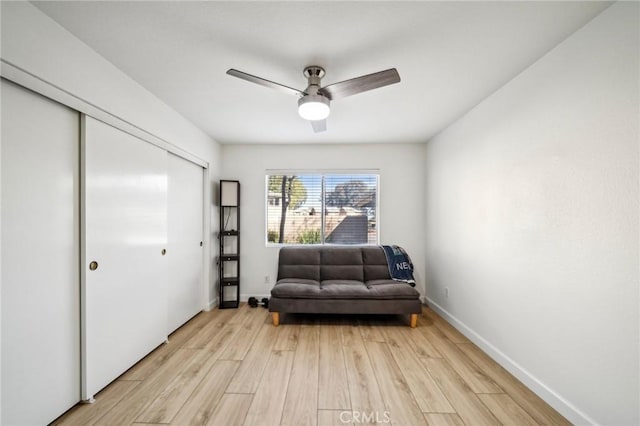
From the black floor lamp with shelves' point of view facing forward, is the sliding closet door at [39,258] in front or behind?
in front

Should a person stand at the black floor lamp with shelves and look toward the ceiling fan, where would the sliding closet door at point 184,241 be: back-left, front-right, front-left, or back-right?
front-right

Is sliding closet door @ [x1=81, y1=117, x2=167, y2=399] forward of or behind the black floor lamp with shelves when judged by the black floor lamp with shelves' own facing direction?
forward

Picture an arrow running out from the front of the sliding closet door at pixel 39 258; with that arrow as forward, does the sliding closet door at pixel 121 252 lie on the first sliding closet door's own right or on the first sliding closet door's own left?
on the first sliding closet door's own left

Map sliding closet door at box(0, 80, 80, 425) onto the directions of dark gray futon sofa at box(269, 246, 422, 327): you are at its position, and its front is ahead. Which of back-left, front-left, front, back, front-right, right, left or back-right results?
front-right

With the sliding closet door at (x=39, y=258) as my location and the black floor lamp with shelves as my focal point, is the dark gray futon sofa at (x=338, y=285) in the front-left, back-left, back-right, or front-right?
front-right

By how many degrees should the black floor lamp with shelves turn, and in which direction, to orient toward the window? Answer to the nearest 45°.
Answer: approximately 90° to its left

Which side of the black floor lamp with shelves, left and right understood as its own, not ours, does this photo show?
front

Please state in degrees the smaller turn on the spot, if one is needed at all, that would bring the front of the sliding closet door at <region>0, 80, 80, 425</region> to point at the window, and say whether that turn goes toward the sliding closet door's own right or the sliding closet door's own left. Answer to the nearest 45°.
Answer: approximately 45° to the sliding closet door's own left

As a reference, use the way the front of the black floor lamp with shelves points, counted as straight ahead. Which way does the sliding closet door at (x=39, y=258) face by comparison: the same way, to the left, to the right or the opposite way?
to the left

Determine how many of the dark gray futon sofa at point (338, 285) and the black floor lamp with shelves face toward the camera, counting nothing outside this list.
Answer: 2

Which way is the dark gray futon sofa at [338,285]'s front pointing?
toward the camera

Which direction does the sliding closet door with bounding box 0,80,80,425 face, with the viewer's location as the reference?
facing the viewer and to the right of the viewer

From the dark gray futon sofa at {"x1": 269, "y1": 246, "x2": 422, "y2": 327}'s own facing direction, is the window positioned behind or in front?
behind

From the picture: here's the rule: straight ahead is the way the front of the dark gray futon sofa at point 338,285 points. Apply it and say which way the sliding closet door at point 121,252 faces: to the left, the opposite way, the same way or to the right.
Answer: to the left

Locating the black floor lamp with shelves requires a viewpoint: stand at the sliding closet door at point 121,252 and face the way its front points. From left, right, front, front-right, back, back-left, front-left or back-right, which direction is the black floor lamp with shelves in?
left
